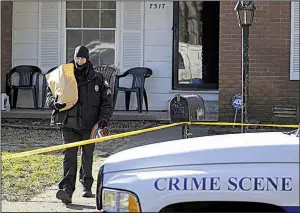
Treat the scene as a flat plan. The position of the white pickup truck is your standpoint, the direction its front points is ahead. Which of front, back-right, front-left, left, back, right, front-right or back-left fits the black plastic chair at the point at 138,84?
right

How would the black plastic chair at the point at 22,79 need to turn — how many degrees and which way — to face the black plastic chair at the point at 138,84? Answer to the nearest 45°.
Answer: approximately 90° to its left

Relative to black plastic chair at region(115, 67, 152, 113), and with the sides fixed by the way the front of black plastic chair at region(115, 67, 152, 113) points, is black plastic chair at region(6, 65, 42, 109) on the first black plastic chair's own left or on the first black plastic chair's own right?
on the first black plastic chair's own right

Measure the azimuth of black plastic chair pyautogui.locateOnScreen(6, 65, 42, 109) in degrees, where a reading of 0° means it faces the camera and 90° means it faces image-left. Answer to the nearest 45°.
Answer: approximately 0°

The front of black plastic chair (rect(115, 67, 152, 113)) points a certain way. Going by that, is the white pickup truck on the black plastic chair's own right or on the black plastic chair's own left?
on the black plastic chair's own left

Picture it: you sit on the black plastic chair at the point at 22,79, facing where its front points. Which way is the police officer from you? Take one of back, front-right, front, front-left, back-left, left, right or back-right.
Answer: front

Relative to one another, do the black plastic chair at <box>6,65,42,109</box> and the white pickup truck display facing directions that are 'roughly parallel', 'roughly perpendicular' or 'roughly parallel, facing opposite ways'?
roughly perpendicular

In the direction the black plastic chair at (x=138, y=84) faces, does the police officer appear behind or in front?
in front

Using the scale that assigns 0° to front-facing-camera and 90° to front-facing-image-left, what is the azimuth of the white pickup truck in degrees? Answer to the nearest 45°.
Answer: approximately 90°

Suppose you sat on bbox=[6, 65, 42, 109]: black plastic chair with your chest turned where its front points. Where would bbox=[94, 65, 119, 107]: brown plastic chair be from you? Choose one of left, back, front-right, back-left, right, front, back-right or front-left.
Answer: front-left

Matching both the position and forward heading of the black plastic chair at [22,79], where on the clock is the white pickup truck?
The white pickup truck is roughly at 12 o'clock from the black plastic chair.

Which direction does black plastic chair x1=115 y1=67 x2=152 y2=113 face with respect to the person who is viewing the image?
facing the viewer and to the left of the viewer

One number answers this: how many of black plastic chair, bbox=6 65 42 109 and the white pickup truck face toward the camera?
1
